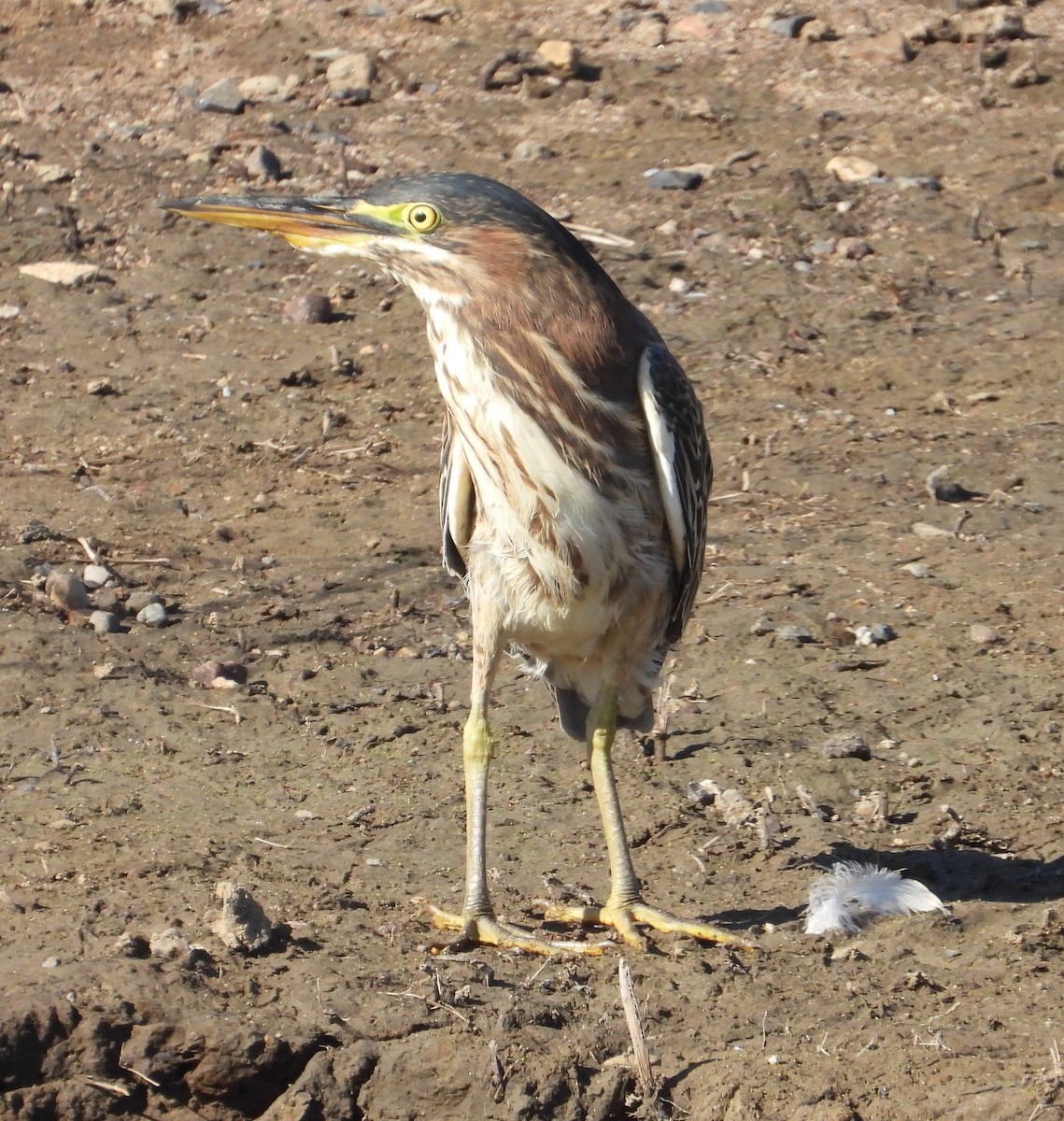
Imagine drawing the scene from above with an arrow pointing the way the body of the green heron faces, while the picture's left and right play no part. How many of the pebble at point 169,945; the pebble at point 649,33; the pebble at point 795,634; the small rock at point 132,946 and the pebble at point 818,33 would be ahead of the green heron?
2

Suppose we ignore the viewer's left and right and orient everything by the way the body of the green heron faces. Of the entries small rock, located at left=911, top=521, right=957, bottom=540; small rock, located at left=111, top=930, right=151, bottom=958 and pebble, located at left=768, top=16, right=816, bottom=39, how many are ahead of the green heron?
1

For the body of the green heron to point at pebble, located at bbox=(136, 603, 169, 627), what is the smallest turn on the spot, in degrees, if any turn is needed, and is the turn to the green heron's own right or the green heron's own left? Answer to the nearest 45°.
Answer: approximately 90° to the green heron's own right

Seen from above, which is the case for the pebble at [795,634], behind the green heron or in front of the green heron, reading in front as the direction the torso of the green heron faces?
behind

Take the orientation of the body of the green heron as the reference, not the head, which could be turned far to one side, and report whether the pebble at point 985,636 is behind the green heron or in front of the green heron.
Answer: behind

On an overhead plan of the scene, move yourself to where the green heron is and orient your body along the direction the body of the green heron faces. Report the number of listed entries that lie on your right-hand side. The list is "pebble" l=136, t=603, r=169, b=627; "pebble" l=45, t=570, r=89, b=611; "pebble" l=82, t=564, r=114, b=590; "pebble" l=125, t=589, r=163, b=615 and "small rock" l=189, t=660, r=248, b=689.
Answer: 5

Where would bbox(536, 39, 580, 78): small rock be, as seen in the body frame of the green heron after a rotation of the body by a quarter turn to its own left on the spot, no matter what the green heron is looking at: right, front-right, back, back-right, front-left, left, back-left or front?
back-left

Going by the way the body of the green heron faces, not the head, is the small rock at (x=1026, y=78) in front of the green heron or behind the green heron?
behind

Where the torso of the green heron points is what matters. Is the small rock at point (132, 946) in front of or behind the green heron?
in front

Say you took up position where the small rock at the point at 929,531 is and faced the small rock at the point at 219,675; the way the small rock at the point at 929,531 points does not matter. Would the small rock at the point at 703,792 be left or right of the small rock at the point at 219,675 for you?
left

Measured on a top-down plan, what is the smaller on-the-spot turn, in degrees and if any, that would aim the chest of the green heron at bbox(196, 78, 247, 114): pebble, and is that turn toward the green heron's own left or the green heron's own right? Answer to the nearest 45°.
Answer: approximately 135° to the green heron's own right

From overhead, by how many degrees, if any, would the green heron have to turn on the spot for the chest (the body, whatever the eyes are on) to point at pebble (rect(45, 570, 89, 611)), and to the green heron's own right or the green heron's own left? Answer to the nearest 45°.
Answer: approximately 90° to the green heron's own right

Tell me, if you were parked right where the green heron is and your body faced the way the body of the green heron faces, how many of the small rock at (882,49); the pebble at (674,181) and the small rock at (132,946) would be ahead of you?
1

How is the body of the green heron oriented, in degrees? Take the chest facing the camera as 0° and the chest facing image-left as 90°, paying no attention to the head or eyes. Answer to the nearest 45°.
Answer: approximately 45°

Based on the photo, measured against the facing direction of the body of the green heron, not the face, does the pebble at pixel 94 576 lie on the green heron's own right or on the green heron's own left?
on the green heron's own right
